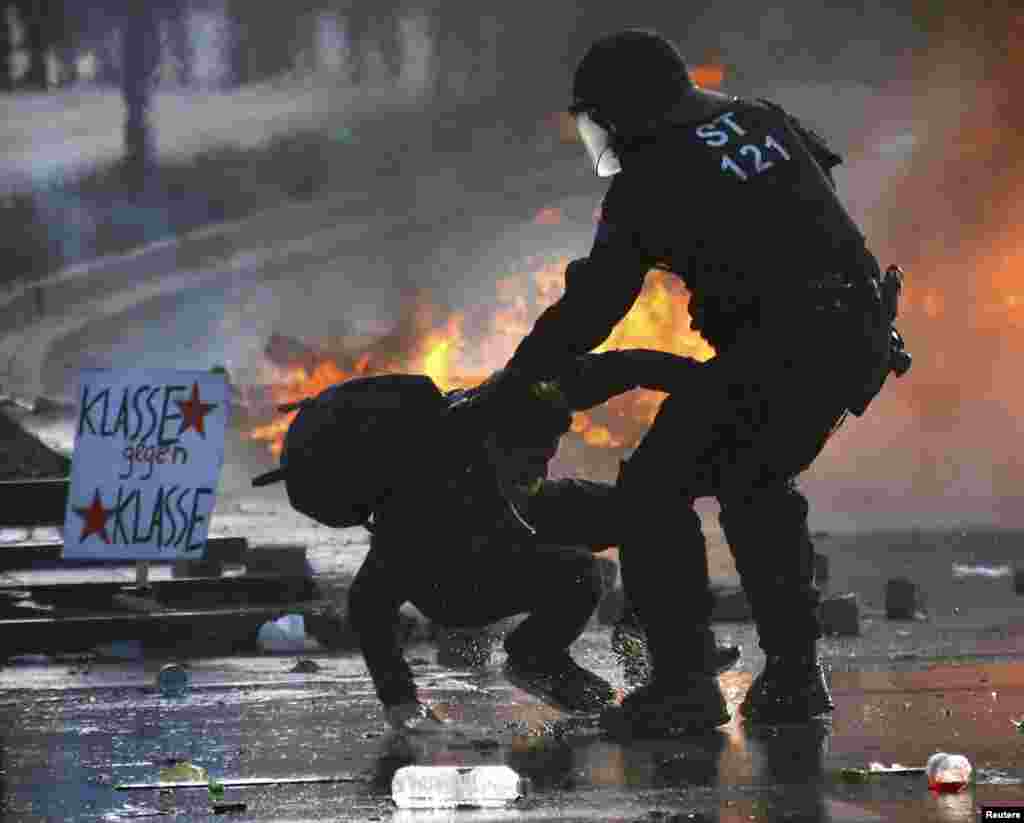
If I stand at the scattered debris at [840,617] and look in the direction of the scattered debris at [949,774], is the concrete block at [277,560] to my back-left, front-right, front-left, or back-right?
back-right

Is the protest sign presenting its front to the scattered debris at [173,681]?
yes

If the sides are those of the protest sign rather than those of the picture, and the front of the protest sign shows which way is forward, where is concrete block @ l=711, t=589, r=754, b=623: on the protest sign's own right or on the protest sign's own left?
on the protest sign's own left

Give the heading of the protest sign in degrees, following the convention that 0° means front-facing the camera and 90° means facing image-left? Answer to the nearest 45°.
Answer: approximately 0°

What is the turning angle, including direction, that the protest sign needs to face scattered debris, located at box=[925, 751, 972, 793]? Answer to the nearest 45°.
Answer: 0° — it already faces it

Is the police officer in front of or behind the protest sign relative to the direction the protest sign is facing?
in front

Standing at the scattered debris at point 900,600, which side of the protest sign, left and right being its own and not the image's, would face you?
left

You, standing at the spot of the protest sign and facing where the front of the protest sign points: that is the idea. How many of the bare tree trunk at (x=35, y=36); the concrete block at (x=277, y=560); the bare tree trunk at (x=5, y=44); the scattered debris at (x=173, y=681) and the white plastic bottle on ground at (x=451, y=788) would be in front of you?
2

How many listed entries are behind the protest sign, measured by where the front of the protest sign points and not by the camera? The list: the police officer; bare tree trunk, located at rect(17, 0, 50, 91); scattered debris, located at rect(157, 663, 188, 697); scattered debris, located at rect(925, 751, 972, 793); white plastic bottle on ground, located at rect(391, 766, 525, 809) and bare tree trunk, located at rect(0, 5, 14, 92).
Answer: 2

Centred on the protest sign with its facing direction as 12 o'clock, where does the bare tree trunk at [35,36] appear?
The bare tree trunk is roughly at 6 o'clock from the protest sign.

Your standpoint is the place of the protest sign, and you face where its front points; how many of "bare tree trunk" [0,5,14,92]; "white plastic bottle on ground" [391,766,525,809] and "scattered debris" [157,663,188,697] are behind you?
1

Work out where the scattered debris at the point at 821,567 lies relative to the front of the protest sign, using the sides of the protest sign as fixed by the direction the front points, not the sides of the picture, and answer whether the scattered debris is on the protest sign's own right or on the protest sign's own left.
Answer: on the protest sign's own left

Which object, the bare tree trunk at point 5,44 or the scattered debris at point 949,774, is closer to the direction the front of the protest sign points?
the scattered debris

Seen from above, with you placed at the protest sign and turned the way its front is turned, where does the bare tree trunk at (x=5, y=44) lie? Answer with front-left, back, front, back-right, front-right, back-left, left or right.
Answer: back

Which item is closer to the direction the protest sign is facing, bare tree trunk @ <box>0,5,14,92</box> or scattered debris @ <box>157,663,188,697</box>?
the scattered debris
